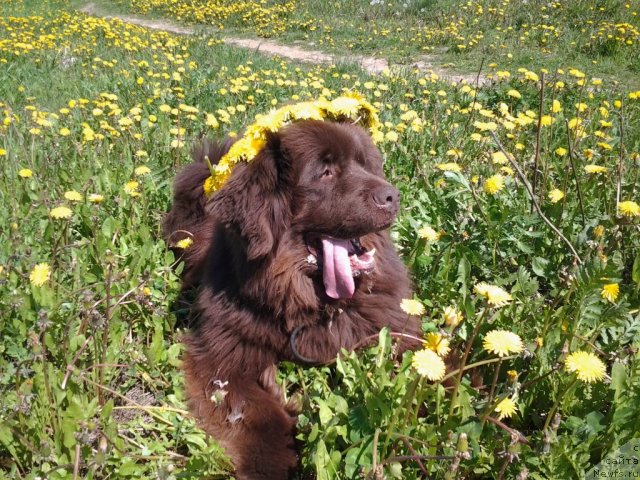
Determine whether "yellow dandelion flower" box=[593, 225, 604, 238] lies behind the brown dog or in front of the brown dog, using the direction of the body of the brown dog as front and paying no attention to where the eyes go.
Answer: in front

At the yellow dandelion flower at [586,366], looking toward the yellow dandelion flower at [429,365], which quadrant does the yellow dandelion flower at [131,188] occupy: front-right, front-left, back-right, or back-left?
front-right

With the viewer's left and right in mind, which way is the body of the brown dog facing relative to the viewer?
facing the viewer and to the right of the viewer

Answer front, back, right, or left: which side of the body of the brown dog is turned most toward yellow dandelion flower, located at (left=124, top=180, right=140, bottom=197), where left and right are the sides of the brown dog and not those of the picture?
back

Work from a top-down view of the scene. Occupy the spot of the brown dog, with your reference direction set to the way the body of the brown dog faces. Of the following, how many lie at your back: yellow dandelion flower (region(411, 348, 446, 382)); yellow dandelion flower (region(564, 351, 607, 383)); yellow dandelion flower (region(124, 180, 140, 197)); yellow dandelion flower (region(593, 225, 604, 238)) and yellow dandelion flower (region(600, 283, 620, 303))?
1

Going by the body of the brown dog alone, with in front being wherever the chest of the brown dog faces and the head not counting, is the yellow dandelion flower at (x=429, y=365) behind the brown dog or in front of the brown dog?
in front

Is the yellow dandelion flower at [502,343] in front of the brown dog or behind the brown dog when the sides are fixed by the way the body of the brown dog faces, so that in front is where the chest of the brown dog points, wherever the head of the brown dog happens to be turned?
in front
